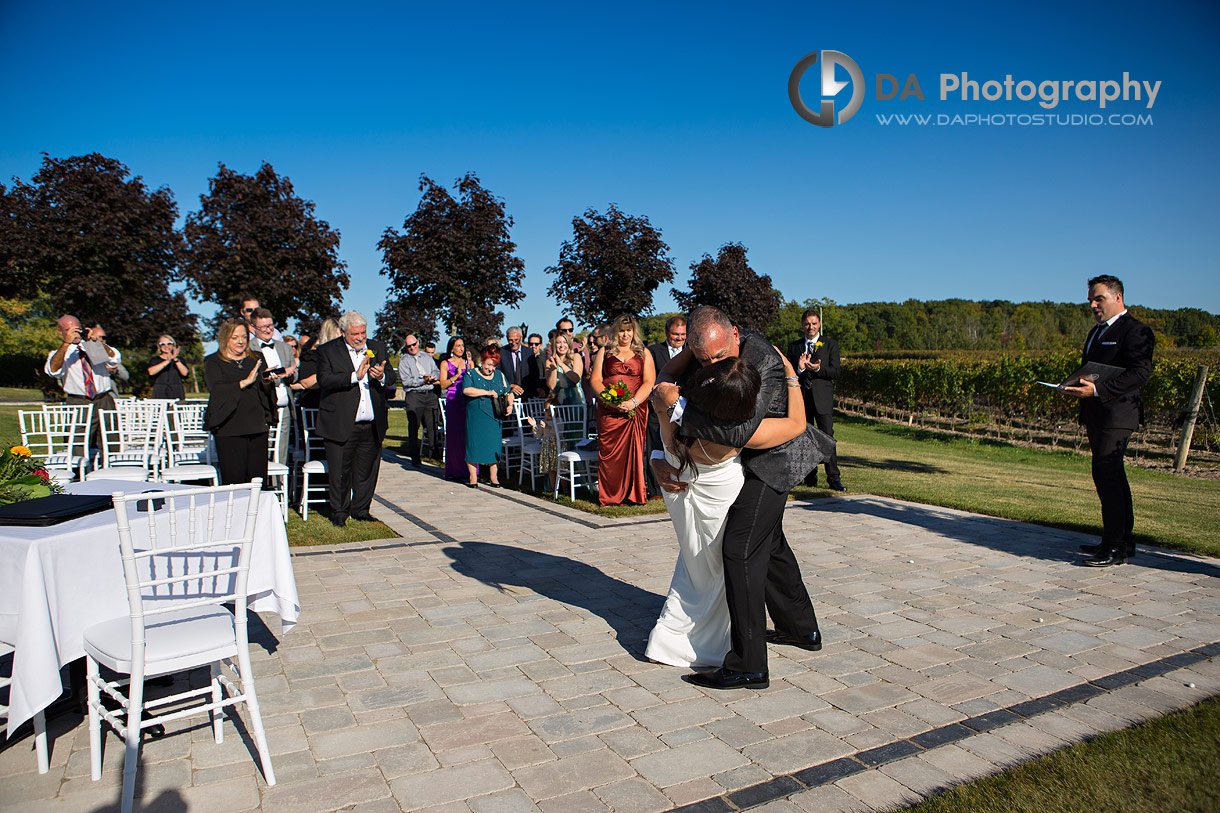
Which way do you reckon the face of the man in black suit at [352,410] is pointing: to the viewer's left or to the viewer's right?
to the viewer's right

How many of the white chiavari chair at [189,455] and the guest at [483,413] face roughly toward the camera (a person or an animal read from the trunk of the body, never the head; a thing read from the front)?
2

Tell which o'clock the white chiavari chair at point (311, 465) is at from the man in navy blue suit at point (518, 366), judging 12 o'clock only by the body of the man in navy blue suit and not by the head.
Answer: The white chiavari chair is roughly at 1 o'clock from the man in navy blue suit.

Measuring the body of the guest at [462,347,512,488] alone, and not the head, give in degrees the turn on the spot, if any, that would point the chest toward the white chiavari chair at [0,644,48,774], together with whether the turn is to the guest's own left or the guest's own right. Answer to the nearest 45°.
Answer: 0° — they already face it

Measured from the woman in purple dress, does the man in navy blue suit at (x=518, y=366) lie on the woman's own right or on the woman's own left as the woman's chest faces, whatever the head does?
on the woman's own left

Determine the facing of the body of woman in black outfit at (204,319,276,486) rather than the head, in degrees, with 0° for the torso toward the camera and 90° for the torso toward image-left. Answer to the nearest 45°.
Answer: approximately 315°

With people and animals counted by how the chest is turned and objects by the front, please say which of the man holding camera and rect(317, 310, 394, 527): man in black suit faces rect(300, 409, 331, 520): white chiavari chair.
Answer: the man holding camera

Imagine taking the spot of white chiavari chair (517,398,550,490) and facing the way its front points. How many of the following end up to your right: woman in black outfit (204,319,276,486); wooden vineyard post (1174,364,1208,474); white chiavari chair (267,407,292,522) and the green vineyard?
2

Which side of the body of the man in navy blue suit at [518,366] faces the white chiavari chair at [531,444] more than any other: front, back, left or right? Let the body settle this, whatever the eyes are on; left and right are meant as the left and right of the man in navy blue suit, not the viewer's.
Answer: front

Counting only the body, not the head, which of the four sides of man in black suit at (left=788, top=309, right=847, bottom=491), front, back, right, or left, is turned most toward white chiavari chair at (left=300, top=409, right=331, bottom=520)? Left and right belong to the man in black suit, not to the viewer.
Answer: right
